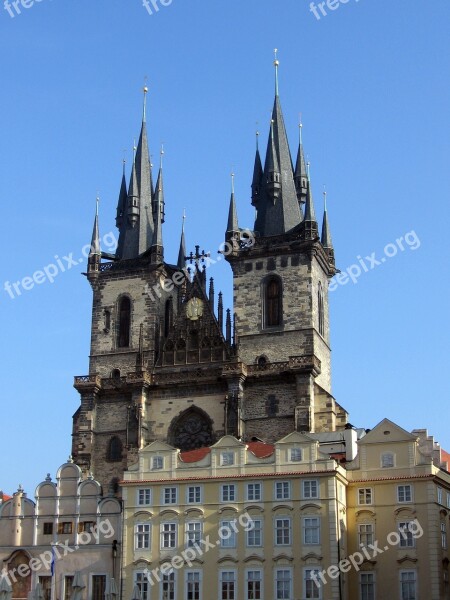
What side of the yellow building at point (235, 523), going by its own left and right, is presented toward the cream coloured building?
right

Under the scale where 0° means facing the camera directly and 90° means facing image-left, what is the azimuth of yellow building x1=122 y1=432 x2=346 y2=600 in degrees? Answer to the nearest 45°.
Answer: approximately 0°

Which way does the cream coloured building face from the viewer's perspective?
toward the camera

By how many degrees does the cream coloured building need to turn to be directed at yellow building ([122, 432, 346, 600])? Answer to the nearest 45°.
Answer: approximately 45° to its left

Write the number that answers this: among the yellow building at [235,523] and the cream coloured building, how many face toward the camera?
2

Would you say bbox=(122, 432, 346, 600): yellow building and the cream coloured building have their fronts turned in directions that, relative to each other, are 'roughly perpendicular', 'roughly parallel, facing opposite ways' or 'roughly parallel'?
roughly parallel
